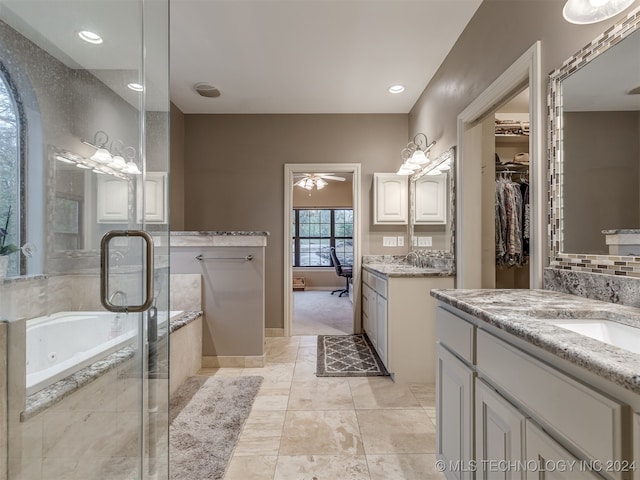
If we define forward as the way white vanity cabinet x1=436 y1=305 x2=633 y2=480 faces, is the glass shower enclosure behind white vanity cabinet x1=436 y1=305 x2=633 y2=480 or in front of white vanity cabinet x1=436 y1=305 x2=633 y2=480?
in front

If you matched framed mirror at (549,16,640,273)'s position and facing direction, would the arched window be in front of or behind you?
in front

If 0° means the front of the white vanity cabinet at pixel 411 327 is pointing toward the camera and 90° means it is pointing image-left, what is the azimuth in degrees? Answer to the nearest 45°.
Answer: approximately 90°

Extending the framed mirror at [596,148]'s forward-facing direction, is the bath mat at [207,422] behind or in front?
in front
